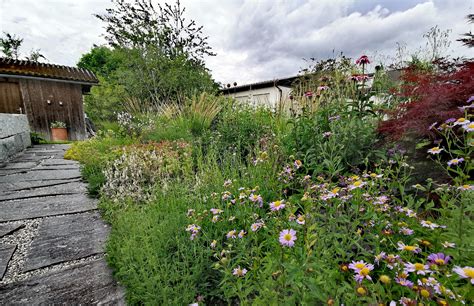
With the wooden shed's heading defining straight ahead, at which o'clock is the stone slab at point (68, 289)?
The stone slab is roughly at 12 o'clock from the wooden shed.

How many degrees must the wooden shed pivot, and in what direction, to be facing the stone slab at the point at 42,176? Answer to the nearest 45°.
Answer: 0° — it already faces it

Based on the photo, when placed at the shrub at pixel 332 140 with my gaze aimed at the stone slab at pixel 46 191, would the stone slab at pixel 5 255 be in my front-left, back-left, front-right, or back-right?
front-left

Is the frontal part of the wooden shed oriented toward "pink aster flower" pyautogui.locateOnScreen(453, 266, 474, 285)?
yes

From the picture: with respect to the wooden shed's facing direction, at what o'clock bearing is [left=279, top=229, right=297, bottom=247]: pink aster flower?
The pink aster flower is roughly at 12 o'clock from the wooden shed.

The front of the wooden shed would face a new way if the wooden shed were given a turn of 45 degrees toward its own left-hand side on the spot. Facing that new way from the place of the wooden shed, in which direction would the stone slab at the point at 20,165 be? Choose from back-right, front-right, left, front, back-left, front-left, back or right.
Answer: front-right

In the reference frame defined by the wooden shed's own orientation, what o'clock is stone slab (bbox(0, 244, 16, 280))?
The stone slab is roughly at 12 o'clock from the wooden shed.

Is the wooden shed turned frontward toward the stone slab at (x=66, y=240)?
yes

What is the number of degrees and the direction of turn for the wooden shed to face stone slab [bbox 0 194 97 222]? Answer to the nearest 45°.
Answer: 0° — it already faces it

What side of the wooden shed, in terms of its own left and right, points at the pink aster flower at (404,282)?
front

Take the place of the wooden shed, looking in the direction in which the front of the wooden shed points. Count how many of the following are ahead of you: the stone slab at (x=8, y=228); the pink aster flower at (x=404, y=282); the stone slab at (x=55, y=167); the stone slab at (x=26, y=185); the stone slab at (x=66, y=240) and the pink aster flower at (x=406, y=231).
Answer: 6

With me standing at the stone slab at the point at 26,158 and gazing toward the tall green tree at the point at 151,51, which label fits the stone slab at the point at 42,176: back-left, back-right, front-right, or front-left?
back-right

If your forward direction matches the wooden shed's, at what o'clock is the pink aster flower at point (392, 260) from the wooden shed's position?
The pink aster flower is roughly at 12 o'clock from the wooden shed.

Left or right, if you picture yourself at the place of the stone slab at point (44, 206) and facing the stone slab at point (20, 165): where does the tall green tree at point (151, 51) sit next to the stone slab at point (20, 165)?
right

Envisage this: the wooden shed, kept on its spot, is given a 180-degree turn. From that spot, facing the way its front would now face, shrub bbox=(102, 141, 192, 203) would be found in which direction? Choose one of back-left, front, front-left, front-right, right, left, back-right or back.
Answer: back

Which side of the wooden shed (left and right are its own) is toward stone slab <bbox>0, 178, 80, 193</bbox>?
front

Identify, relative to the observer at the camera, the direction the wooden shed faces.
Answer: facing the viewer

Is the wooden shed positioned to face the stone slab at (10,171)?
yes

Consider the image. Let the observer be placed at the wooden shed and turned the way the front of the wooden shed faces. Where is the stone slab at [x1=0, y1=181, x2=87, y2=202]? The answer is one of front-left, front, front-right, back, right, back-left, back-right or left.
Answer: front

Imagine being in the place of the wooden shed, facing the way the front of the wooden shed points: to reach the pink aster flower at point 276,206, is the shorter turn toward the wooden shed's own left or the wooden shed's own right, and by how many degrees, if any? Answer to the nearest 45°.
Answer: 0° — it already faces it

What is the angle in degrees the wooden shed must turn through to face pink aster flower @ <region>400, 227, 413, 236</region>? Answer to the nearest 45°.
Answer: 0° — it already faces it
